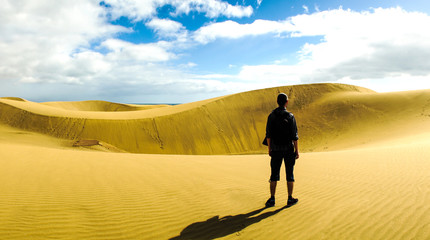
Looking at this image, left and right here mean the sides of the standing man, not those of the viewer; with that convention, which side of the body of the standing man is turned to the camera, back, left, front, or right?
back
